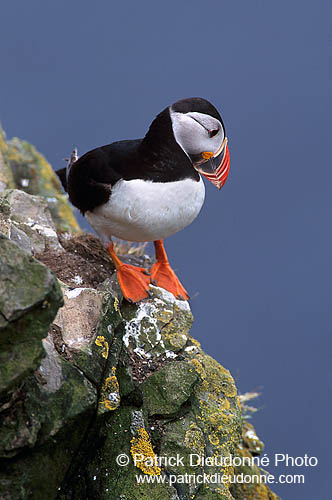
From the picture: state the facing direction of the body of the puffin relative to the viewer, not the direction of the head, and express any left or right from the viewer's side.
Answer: facing the viewer and to the right of the viewer

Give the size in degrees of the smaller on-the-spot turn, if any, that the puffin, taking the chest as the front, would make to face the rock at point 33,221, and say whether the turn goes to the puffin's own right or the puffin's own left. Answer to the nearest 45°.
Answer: approximately 180°

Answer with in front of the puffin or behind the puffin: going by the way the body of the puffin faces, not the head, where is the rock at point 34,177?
behind
